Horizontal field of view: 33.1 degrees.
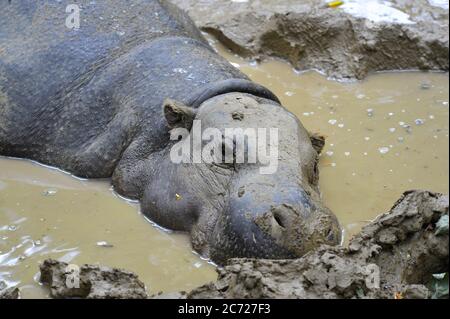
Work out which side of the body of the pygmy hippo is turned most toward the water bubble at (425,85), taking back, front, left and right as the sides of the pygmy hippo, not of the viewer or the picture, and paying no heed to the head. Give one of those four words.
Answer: left

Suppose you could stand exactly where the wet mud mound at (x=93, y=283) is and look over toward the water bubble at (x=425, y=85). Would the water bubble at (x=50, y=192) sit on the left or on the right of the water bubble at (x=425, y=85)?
left

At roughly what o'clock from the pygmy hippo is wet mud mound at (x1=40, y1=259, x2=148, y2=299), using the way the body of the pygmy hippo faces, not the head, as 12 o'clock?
The wet mud mound is roughly at 2 o'clock from the pygmy hippo.

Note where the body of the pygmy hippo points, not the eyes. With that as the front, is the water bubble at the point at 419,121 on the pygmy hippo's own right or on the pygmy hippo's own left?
on the pygmy hippo's own left

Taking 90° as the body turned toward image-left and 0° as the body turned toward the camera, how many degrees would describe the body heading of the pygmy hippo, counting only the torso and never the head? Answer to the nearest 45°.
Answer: approximately 315°

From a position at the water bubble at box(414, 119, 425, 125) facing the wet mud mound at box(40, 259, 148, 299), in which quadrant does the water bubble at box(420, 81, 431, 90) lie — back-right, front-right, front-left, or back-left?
back-right

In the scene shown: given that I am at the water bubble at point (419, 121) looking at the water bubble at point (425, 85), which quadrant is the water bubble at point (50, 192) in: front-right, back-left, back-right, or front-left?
back-left

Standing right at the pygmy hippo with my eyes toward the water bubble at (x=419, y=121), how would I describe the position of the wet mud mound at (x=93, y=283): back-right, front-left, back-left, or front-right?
back-right
